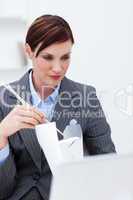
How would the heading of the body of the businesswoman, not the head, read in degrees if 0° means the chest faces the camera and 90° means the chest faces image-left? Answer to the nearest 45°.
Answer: approximately 315°
